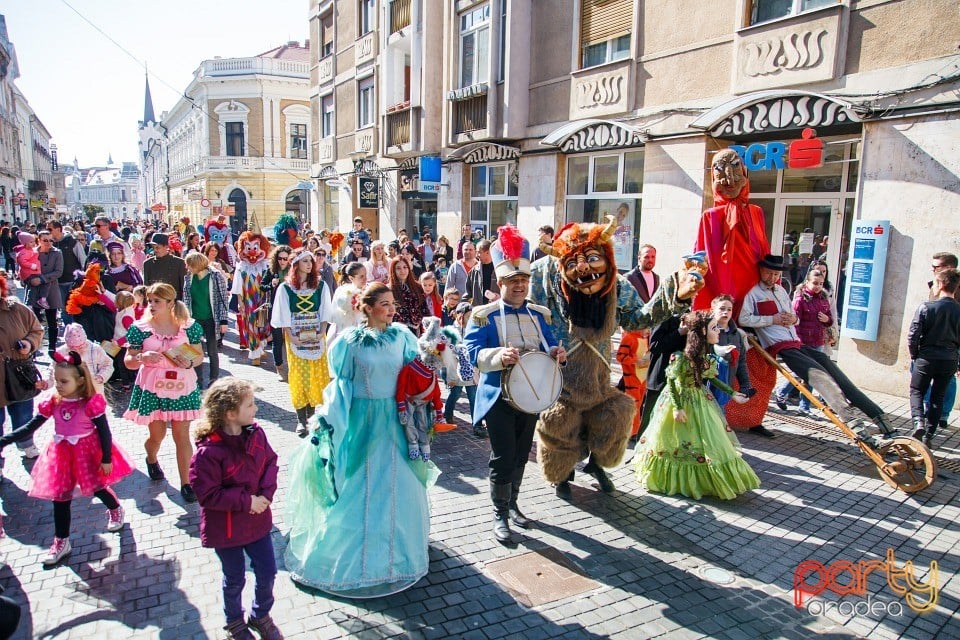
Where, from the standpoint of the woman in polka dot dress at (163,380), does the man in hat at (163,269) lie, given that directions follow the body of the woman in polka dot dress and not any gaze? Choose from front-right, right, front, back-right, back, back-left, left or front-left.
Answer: back

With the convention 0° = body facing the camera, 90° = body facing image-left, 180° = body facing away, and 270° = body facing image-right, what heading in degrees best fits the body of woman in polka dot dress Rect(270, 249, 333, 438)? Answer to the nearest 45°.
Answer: approximately 0°

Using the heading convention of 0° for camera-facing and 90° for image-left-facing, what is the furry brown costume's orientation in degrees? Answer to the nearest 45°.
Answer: approximately 0°

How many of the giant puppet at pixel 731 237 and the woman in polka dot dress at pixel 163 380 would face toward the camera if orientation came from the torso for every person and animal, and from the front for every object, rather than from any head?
2

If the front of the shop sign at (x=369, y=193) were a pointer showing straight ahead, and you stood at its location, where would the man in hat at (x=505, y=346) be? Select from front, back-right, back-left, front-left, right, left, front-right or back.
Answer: front-left

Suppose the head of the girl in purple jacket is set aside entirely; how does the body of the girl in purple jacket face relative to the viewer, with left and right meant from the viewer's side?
facing the viewer and to the right of the viewer

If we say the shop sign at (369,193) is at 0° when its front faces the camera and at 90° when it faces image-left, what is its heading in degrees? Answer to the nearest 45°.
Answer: approximately 45°

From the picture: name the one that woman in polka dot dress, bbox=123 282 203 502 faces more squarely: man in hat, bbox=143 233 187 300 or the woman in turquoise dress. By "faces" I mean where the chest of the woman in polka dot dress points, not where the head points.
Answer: the woman in turquoise dress

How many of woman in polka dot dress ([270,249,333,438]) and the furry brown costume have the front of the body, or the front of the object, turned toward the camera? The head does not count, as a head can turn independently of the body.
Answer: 2

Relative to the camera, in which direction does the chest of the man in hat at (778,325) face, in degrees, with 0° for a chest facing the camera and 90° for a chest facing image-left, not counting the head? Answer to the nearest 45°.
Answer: approximately 315°

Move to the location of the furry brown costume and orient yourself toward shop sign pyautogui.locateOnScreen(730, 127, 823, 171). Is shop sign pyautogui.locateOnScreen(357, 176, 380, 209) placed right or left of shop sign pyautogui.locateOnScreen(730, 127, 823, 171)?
left
